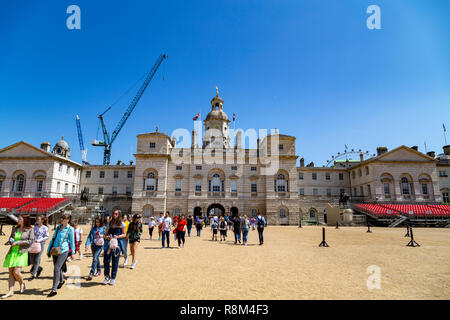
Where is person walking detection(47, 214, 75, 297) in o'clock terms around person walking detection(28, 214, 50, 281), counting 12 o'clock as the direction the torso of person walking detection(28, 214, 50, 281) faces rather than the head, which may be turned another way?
person walking detection(47, 214, 75, 297) is roughly at 10 o'clock from person walking detection(28, 214, 50, 281).

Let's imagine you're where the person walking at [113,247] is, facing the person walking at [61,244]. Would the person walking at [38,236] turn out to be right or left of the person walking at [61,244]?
right

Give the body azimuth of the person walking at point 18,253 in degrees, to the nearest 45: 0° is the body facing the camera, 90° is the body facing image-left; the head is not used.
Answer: approximately 45°

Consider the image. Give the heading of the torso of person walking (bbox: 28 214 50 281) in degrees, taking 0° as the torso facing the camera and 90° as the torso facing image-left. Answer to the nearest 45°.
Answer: approximately 45°

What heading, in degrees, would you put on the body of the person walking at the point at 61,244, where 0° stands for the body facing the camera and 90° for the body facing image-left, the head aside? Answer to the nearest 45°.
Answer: approximately 45°

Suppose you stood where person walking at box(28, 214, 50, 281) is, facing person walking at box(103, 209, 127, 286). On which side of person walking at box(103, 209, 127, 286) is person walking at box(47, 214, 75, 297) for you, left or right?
right

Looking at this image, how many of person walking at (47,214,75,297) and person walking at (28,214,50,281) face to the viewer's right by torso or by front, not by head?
0

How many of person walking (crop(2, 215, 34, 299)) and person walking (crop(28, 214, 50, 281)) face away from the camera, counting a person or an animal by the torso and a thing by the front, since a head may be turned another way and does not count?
0
